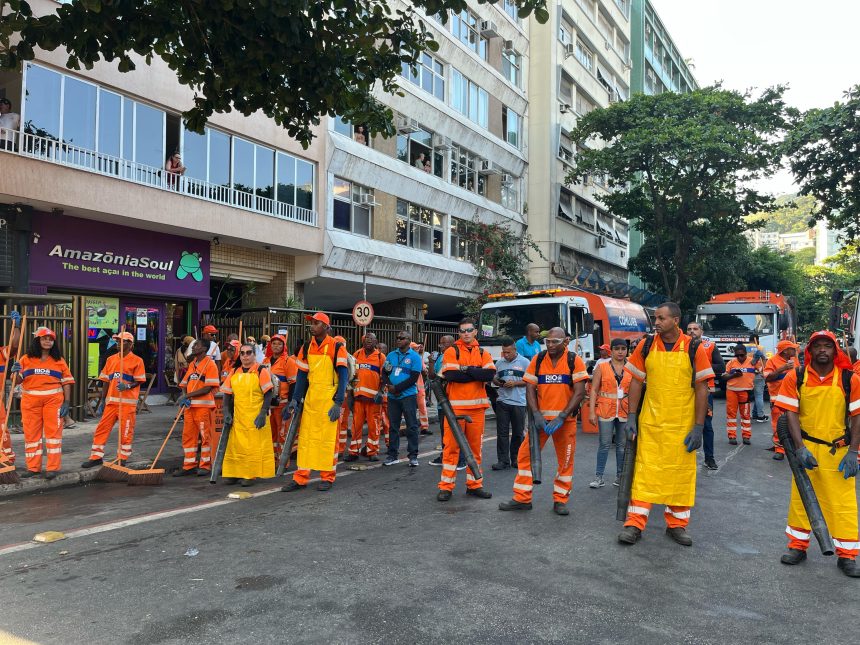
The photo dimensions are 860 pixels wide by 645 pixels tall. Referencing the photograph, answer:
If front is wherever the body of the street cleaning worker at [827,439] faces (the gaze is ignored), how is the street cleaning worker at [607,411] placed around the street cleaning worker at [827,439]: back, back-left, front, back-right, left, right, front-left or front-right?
back-right

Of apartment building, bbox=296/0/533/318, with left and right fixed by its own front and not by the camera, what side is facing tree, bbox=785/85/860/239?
front

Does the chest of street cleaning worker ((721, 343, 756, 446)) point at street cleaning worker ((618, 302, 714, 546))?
yes

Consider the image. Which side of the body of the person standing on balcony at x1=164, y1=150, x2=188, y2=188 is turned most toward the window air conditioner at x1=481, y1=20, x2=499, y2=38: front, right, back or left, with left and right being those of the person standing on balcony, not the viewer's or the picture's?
left

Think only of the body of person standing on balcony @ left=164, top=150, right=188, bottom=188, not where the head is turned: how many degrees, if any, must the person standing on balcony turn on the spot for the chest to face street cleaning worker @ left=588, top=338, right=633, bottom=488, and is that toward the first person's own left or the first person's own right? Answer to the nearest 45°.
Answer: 0° — they already face them
